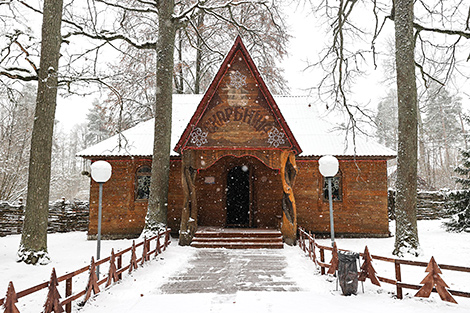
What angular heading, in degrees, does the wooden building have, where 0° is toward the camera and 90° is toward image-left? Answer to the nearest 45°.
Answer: approximately 0°

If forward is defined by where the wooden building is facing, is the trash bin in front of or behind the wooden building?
in front

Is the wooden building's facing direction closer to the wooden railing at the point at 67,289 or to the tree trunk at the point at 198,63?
the wooden railing

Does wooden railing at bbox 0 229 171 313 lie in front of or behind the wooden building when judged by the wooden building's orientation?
in front

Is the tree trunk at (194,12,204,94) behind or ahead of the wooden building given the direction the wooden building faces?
behind

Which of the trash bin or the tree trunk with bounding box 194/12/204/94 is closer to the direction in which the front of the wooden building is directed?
the trash bin
